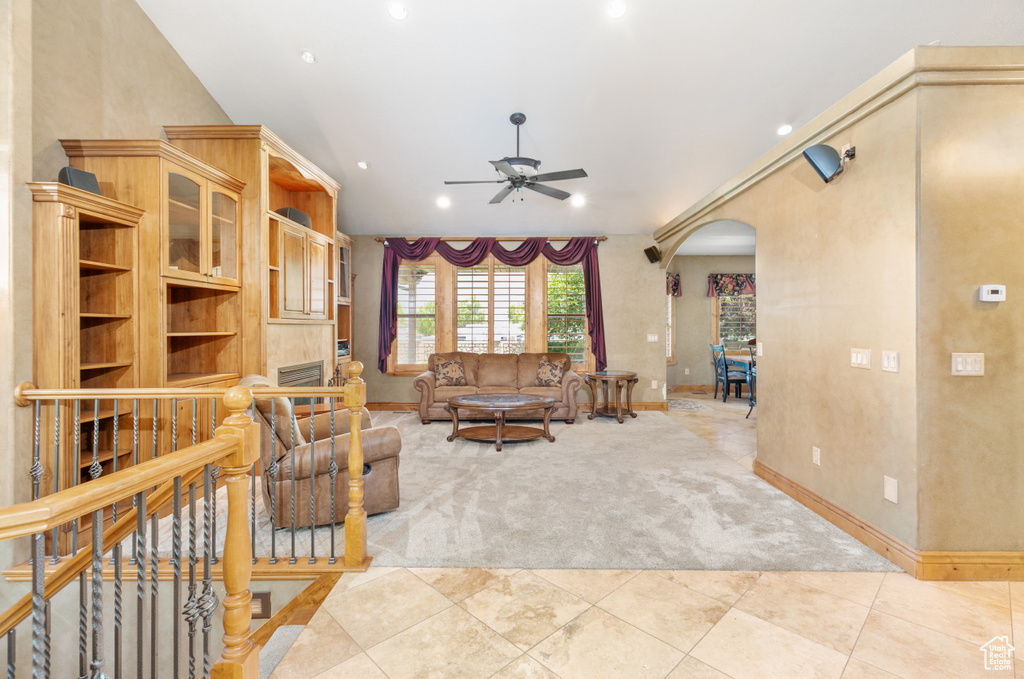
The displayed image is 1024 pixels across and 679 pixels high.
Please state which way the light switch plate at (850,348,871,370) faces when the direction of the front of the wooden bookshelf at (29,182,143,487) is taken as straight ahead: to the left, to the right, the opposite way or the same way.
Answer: the opposite way

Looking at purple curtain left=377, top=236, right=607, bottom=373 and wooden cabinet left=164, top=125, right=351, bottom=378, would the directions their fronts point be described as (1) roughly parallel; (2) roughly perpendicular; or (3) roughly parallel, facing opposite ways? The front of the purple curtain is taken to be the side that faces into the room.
roughly perpendicular

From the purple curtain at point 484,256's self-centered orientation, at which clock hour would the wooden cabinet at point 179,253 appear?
The wooden cabinet is roughly at 1 o'clock from the purple curtain.

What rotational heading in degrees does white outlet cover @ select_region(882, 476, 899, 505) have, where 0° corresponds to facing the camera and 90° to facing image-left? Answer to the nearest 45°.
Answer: approximately 45°

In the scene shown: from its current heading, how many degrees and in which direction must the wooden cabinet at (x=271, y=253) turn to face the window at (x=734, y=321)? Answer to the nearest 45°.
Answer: approximately 45° to its left

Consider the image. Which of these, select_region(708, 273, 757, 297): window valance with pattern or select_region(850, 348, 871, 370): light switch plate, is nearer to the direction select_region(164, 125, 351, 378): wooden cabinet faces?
the light switch plate

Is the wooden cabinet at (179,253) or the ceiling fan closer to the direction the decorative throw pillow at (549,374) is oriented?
the ceiling fan

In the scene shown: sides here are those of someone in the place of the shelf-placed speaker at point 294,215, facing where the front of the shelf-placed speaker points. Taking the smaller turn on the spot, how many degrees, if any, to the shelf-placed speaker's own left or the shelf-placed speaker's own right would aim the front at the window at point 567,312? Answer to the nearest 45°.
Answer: approximately 45° to the shelf-placed speaker's own left

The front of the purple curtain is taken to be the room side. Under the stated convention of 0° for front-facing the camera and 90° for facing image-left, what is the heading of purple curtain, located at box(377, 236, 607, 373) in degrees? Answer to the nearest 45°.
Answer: approximately 0°

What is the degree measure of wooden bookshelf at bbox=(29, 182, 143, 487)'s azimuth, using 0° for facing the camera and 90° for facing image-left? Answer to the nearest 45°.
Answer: approximately 315°

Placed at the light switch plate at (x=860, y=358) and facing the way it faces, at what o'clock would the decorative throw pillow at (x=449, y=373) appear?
The decorative throw pillow is roughly at 2 o'clock from the light switch plate.

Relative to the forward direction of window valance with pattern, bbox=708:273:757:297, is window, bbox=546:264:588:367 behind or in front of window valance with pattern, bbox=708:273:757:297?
in front

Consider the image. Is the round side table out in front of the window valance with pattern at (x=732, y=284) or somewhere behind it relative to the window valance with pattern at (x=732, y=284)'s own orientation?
in front
